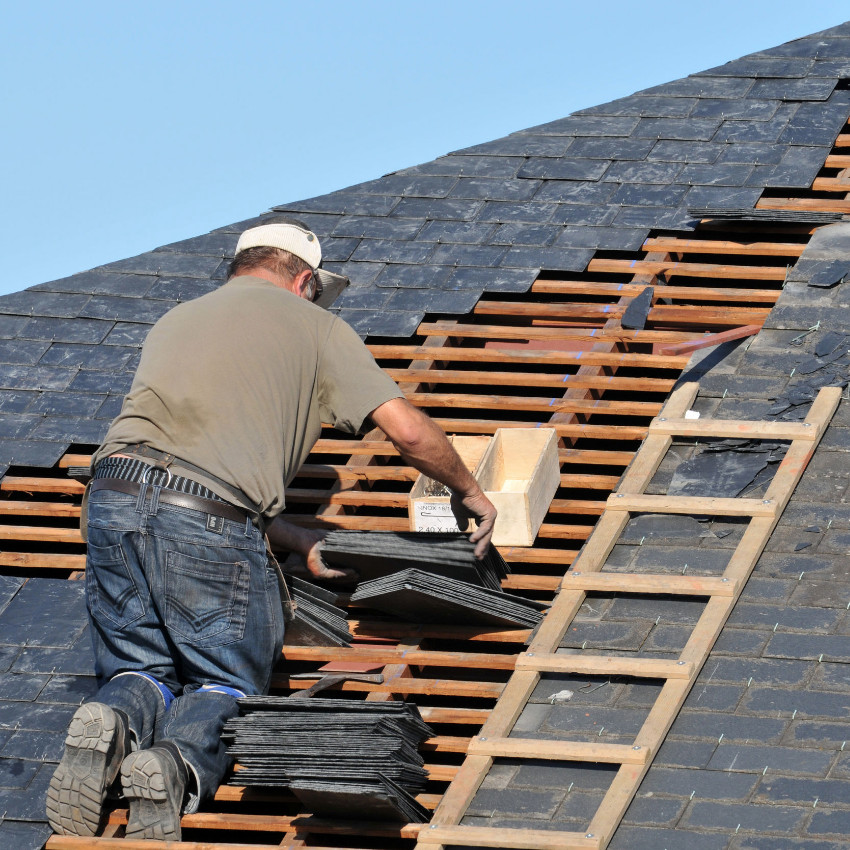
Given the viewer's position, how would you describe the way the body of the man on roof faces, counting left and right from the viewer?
facing away from the viewer and to the right of the viewer

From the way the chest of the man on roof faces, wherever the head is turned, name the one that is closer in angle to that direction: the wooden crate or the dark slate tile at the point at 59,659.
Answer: the wooden crate

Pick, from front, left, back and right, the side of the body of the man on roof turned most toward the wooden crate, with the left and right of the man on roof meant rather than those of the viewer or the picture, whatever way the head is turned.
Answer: front

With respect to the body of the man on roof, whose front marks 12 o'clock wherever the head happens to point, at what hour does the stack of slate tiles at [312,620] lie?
The stack of slate tiles is roughly at 12 o'clock from the man on roof.

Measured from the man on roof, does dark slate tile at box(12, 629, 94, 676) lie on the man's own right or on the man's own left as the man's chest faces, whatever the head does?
on the man's own left

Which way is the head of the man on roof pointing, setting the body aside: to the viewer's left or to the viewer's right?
to the viewer's right

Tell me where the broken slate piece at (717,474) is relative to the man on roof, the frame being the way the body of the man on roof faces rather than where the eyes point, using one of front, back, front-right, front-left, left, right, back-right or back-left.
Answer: front-right
